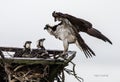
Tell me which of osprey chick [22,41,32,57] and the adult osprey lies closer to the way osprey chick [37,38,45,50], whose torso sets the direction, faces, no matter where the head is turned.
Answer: the adult osprey

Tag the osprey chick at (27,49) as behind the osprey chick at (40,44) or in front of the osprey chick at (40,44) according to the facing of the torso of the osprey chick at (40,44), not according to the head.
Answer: behind

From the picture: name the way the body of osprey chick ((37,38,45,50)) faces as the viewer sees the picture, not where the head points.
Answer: to the viewer's right
